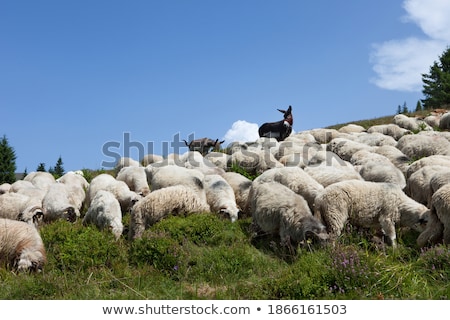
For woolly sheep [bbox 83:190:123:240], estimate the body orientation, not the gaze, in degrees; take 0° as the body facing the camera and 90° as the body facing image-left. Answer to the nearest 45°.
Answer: approximately 315°

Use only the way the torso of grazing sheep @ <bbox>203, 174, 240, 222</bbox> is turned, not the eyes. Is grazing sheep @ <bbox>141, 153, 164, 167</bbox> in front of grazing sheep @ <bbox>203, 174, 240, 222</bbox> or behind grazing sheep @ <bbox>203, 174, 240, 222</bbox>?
behind

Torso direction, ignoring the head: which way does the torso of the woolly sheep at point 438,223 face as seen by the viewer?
to the viewer's left

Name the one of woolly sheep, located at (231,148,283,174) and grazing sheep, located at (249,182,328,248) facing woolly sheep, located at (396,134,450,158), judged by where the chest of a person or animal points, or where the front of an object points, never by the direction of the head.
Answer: woolly sheep, located at (231,148,283,174)

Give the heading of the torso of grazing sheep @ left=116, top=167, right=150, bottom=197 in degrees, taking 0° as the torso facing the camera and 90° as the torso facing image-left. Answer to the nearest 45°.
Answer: approximately 315°

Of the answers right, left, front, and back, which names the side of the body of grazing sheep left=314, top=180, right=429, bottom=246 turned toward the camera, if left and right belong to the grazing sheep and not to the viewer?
right
